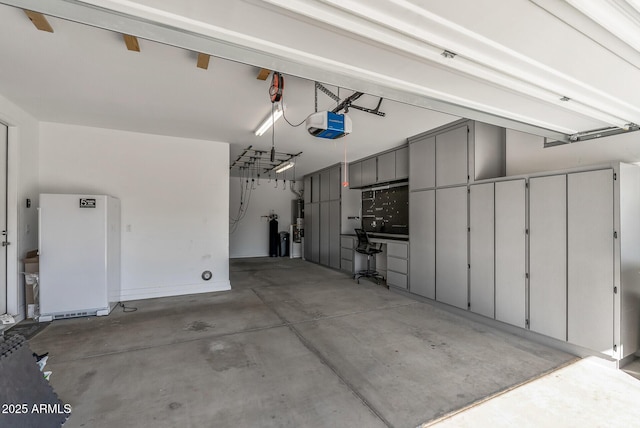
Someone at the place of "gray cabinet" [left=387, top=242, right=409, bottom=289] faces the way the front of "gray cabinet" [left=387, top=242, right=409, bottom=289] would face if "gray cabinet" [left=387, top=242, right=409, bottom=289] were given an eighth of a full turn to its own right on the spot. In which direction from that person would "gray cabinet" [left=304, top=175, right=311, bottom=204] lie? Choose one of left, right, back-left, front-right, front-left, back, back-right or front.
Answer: front-right

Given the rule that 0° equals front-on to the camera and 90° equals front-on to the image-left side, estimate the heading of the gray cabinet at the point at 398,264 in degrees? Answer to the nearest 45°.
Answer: approximately 45°

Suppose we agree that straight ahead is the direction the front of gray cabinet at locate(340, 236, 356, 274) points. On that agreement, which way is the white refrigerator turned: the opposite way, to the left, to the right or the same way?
to the left

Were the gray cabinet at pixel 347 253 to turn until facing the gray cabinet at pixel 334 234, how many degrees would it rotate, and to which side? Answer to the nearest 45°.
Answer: approximately 90° to its right

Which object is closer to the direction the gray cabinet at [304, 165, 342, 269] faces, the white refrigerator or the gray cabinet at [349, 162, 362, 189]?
the white refrigerator

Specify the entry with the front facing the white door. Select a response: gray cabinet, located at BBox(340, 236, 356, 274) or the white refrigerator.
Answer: the gray cabinet

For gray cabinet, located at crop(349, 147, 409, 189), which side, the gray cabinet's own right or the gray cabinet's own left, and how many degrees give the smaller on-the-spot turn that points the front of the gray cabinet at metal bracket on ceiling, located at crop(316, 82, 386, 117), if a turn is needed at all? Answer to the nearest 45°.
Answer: approximately 45° to the gray cabinet's own left

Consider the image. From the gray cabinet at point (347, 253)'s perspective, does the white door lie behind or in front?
in front

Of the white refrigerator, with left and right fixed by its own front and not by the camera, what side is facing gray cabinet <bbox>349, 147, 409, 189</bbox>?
left

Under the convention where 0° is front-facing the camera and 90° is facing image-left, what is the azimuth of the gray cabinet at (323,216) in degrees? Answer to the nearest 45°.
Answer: approximately 45°
